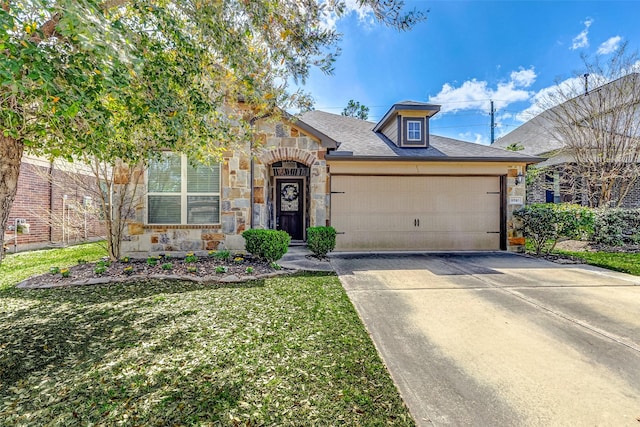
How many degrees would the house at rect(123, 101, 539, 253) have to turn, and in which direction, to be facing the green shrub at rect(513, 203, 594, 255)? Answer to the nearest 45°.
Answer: approximately 90° to its left

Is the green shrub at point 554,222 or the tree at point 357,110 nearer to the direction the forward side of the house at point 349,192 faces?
the green shrub

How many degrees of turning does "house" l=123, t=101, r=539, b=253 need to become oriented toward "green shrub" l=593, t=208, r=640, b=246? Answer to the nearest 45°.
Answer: approximately 90° to its left

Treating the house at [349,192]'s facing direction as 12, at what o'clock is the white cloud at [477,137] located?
The white cloud is roughly at 7 o'clock from the house.

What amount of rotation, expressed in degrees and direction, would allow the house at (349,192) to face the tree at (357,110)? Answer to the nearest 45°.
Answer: approximately 180°

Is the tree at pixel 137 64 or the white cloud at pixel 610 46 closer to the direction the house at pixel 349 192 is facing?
the tree

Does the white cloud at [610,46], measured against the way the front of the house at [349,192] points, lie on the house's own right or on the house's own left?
on the house's own left

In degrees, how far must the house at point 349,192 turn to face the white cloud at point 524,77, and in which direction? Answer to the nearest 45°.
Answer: approximately 135° to its left

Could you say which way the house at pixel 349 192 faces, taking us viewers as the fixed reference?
facing the viewer

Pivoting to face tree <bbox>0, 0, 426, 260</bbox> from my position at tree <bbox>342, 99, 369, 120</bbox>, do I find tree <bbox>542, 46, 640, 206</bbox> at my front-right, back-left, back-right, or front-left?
front-left
